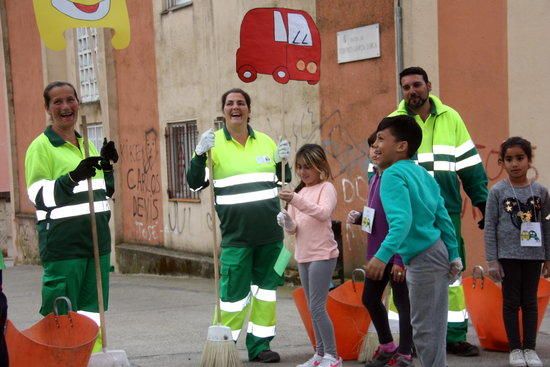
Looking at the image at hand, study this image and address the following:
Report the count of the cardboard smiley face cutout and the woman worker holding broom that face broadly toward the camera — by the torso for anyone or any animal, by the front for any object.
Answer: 2

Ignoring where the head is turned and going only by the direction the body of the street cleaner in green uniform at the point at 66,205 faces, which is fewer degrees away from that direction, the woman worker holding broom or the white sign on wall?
the woman worker holding broom

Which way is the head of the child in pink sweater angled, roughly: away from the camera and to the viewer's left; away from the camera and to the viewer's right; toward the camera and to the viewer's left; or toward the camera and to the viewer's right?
toward the camera and to the viewer's left

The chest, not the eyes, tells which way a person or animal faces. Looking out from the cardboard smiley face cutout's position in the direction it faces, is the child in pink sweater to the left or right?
on its left

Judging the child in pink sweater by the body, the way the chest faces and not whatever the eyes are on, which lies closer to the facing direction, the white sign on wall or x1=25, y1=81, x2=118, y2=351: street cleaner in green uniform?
the street cleaner in green uniform

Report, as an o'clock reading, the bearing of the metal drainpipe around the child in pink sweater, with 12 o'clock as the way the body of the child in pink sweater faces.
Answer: The metal drainpipe is roughly at 5 o'clock from the child in pink sweater.

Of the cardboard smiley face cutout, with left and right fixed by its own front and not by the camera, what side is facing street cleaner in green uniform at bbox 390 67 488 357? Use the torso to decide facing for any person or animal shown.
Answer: left

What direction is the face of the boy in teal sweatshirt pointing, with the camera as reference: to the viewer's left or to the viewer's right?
to the viewer's left

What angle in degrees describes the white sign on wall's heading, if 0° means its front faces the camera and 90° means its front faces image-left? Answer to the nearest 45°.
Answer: approximately 45°

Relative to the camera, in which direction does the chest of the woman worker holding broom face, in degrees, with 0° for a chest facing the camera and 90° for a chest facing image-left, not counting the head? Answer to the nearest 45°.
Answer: approximately 0°
